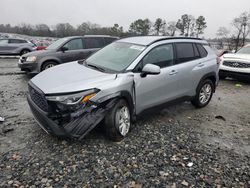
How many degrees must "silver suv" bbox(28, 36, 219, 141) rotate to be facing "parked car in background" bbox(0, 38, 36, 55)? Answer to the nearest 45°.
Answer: approximately 90° to its right

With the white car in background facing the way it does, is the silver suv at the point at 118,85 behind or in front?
in front

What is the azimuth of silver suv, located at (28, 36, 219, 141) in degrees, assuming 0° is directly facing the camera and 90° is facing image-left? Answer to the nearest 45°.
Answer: approximately 45°

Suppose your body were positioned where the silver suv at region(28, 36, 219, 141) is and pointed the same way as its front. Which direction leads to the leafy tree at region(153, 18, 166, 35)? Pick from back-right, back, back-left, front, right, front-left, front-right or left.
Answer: back-right

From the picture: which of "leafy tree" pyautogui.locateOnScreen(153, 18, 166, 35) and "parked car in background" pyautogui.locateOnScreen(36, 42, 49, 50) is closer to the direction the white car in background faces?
the parked car in background

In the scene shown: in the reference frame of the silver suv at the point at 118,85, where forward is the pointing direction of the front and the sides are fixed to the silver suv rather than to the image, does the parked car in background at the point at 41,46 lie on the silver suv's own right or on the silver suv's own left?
on the silver suv's own right

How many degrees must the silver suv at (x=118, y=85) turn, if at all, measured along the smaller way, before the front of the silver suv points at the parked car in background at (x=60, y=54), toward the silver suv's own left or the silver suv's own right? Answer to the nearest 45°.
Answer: approximately 90° to the silver suv's own right

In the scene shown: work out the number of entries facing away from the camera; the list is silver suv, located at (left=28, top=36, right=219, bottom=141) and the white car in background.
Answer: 0

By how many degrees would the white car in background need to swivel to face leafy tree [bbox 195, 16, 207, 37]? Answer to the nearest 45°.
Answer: approximately 135° to its right

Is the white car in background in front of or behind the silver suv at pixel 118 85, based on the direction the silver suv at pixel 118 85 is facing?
behind

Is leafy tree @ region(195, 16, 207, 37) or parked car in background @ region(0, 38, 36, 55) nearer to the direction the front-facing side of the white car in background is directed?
the parked car in background

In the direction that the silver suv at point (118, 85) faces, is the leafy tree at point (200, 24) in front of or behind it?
behind

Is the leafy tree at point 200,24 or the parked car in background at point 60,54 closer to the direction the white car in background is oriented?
the parked car in background
